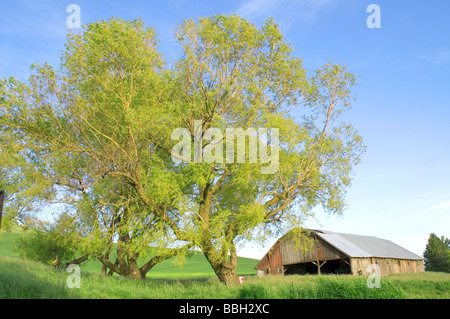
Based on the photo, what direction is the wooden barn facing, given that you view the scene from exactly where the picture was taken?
facing the viewer and to the left of the viewer

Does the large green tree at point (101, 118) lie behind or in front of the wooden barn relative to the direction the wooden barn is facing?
in front

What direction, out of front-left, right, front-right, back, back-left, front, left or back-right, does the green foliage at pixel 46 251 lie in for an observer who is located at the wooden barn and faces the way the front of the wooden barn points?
front

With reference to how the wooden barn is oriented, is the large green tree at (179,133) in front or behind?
in front
